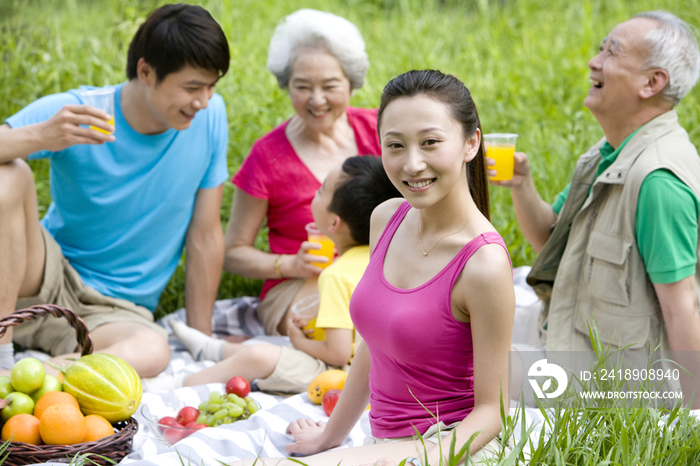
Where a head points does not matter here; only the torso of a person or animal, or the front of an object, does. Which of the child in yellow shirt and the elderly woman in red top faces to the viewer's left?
the child in yellow shirt

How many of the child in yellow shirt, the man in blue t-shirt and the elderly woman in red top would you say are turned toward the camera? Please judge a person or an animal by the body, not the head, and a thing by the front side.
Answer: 2

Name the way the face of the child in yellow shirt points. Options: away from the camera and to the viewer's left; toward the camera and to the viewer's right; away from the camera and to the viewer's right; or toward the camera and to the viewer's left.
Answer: away from the camera and to the viewer's left

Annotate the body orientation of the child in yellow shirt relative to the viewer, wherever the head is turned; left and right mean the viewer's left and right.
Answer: facing to the left of the viewer

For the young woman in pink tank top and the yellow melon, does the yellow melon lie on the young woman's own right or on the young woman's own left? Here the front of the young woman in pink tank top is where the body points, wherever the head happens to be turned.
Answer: on the young woman's own right

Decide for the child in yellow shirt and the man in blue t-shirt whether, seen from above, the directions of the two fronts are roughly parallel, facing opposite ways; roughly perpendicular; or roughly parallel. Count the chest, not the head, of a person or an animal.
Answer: roughly perpendicular

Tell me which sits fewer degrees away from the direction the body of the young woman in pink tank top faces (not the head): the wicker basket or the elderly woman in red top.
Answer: the wicker basket

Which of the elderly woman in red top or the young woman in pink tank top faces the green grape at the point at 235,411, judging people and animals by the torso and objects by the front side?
the elderly woman in red top
